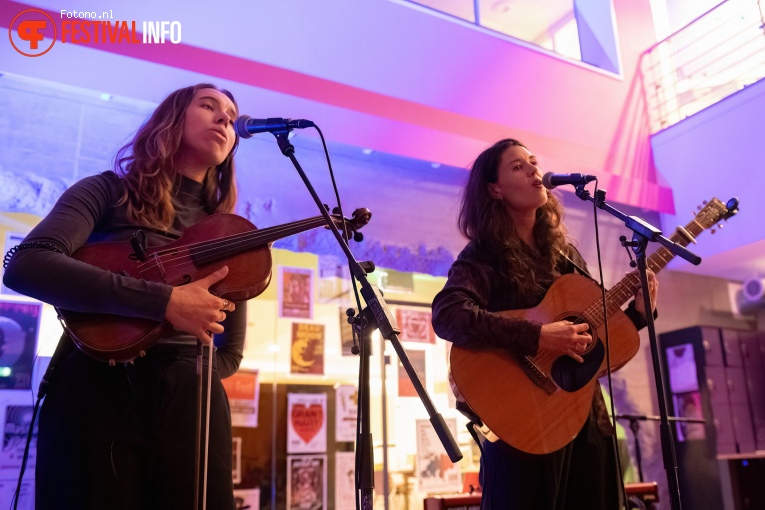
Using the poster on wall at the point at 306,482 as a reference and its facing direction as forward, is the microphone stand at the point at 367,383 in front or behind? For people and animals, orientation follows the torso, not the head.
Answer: in front

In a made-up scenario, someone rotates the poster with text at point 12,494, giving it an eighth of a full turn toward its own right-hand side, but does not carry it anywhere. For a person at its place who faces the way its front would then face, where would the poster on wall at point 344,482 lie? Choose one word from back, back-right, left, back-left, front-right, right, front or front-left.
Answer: back-left

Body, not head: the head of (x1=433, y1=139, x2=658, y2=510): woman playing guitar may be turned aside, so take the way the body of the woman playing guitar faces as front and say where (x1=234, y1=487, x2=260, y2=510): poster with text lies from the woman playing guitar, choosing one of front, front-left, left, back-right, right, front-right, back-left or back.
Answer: back

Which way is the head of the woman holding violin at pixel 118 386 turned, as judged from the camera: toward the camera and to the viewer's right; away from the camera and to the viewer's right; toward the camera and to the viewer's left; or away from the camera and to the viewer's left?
toward the camera and to the viewer's right

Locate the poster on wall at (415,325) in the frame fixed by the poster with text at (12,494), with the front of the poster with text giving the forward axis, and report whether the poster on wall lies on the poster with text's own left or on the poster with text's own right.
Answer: on the poster with text's own left

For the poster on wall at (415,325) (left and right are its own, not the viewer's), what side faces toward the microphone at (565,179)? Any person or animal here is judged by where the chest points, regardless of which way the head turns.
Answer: front

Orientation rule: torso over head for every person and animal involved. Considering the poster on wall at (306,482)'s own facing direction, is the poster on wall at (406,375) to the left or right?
on its left

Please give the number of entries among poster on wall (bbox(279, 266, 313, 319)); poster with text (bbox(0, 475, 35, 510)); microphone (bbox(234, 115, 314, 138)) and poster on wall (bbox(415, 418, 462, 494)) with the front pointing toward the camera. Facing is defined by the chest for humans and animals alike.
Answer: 3

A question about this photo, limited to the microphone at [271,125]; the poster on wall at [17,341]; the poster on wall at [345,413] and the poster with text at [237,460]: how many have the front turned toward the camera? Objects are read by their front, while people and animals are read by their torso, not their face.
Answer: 3

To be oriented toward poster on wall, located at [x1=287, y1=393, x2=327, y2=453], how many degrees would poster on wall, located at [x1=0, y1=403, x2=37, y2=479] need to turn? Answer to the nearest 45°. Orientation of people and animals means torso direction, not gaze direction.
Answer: approximately 90° to its left

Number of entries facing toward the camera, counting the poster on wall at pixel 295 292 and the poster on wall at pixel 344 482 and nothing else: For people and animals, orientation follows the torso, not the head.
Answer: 2

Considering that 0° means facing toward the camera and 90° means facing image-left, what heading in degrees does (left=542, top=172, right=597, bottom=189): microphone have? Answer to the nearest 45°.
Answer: approximately 90°

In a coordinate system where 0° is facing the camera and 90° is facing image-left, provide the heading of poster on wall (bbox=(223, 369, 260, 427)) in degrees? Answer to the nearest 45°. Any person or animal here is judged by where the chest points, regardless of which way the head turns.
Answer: approximately 0°
